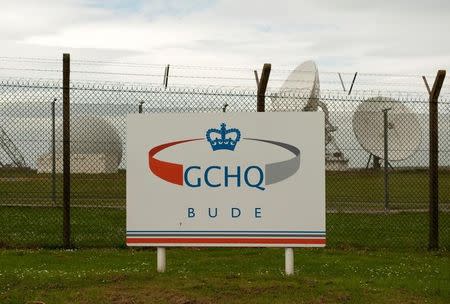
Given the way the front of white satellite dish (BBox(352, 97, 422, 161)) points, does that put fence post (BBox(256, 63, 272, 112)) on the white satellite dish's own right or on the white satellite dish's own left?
on the white satellite dish's own right

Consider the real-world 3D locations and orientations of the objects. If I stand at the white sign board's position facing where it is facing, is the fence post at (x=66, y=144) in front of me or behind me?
behind

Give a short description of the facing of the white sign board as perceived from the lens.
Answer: facing the viewer

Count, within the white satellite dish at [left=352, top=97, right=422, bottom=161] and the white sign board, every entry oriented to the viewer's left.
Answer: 0

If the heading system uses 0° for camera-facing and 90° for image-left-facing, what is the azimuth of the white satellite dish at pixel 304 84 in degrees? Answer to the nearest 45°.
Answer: approximately 45°

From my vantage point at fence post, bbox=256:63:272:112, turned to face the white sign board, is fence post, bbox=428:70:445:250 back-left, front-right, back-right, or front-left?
back-left

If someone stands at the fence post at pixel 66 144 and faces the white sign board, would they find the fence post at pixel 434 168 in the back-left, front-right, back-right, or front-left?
front-left

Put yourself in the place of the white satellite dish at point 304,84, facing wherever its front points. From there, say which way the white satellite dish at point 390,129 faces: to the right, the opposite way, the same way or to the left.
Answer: to the left

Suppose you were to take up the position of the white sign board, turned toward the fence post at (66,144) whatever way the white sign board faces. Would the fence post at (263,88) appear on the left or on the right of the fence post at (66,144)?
right

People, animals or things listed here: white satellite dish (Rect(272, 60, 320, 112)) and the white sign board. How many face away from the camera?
0

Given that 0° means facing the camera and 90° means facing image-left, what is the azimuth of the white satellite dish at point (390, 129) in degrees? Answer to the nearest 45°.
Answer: approximately 315°
